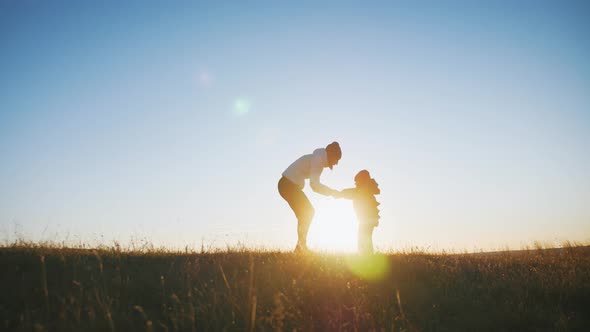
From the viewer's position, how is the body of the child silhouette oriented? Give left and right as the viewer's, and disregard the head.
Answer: facing to the left of the viewer

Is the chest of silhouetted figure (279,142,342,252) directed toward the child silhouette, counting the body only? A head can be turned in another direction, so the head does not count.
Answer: yes

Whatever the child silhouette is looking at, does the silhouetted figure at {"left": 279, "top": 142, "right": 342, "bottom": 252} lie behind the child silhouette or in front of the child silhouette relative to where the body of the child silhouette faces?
in front

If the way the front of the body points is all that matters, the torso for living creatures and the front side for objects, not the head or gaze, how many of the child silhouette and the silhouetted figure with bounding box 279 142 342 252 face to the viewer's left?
1

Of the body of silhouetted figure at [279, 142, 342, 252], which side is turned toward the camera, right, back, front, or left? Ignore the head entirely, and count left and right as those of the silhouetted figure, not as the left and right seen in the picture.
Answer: right

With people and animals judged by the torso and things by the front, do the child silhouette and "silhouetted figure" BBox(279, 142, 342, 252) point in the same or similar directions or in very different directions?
very different directions
